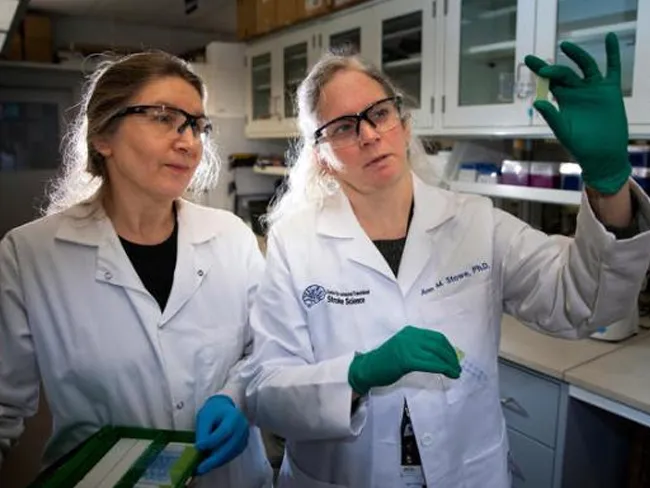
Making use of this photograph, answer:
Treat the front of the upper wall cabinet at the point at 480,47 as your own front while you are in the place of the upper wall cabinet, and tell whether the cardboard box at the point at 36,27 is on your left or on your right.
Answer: on your right

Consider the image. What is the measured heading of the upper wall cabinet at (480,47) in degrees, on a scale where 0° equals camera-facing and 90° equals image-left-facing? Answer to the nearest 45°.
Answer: approximately 45°

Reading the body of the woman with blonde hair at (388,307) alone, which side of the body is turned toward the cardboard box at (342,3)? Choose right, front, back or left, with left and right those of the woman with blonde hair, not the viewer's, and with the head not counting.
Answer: back

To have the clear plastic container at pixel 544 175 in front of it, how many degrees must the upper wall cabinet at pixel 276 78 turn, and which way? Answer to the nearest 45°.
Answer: approximately 90° to its left

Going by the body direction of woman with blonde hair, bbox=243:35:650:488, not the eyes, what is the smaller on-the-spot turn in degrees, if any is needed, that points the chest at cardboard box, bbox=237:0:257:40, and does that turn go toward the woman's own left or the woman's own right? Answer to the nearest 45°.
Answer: approximately 135° to the woman's own right

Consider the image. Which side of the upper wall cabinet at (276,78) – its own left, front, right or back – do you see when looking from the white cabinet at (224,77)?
right

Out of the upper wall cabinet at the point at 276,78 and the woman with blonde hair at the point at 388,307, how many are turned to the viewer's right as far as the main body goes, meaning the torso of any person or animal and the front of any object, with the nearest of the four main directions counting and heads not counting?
0

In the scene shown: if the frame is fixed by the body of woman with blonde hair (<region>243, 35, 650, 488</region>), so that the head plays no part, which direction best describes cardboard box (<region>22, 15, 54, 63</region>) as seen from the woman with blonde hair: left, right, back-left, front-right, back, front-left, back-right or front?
back-right

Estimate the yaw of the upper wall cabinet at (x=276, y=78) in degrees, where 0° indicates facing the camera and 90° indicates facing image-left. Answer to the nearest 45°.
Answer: approximately 45°

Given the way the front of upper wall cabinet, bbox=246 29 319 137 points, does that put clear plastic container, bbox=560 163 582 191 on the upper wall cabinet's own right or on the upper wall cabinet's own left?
on the upper wall cabinet's own left

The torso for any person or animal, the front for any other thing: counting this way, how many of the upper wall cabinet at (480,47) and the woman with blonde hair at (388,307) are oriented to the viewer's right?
0

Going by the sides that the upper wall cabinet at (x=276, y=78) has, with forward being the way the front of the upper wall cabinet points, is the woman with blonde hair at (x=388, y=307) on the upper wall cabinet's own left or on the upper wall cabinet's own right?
on the upper wall cabinet's own left

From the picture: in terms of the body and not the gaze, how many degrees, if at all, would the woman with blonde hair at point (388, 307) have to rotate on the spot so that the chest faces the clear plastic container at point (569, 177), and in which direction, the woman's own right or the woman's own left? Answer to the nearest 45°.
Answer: approximately 135° to the woman's own left
